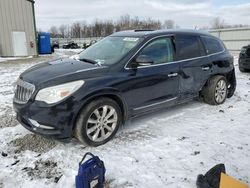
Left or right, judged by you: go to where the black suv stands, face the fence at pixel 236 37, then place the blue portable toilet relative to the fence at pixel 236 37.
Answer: left

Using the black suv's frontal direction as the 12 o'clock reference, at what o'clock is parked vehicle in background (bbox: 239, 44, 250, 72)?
The parked vehicle in background is roughly at 6 o'clock from the black suv.

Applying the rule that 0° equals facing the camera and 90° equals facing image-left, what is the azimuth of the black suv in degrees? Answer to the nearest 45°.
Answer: approximately 45°

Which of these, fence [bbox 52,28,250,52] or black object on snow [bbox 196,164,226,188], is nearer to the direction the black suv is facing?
the black object on snow

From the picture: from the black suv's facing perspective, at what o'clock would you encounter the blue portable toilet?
The blue portable toilet is roughly at 4 o'clock from the black suv.

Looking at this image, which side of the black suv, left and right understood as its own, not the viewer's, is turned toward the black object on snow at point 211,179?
left

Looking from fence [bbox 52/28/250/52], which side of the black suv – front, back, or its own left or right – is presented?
back
